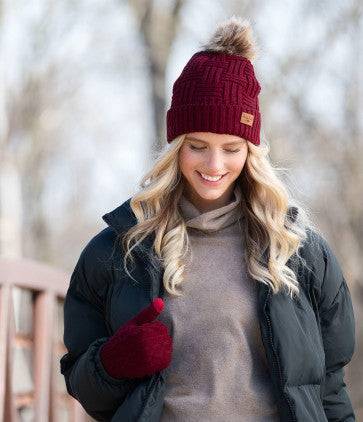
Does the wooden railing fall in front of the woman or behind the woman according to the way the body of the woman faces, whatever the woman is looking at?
behind

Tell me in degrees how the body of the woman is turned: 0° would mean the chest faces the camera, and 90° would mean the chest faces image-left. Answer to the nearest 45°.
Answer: approximately 0°
